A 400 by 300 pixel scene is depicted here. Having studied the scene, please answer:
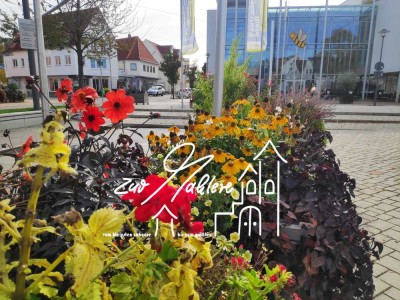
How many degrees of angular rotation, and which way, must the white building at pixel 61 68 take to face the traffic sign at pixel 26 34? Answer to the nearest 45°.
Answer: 0° — it already faces it

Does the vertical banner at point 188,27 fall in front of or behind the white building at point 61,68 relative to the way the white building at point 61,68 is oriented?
in front

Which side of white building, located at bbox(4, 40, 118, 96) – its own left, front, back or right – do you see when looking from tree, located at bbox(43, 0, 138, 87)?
front

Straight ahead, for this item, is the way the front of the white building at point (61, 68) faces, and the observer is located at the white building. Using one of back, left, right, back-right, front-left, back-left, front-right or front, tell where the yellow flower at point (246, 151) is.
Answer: front

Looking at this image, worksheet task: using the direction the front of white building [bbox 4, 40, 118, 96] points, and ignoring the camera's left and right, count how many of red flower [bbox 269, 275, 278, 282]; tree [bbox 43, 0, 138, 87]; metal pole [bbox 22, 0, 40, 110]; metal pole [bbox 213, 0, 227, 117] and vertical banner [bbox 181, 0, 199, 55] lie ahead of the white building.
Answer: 5

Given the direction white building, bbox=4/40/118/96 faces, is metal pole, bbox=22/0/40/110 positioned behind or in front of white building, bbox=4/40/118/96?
in front

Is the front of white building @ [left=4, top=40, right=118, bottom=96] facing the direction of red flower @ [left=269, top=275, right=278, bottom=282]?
yes

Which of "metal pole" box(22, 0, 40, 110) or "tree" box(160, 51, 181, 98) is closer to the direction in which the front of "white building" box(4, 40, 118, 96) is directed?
the metal pole

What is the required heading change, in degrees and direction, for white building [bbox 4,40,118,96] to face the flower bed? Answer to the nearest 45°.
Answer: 0° — it already faces it

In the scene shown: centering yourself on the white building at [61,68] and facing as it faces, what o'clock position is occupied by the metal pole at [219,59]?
The metal pole is roughly at 12 o'clock from the white building.

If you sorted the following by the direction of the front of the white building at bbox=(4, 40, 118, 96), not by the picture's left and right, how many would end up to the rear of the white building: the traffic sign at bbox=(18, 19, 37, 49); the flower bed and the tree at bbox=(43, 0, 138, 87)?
0

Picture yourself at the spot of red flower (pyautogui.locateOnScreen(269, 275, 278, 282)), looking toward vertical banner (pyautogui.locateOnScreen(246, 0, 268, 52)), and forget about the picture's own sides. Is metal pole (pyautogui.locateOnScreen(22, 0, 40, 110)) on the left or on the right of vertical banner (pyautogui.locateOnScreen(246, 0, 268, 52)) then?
left

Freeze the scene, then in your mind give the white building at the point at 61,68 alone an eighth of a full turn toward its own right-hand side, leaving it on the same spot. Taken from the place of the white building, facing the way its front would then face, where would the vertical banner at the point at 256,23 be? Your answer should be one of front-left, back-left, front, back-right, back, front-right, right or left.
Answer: front-left

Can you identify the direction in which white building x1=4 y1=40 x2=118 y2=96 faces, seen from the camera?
facing the viewer

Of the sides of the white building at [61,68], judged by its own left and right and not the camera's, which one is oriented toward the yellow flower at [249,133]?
front

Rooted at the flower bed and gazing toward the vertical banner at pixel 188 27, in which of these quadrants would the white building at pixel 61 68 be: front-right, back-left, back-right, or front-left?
front-left
